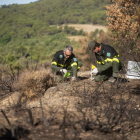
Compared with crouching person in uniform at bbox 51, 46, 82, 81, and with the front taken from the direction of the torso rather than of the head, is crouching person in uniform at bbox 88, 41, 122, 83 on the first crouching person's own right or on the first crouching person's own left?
on the first crouching person's own left

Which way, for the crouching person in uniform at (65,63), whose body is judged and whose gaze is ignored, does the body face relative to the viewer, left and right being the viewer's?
facing the viewer
